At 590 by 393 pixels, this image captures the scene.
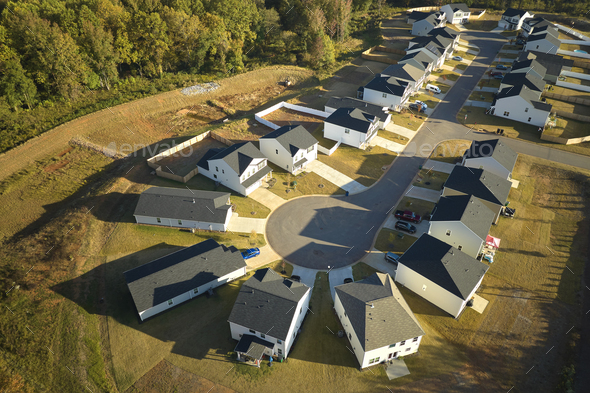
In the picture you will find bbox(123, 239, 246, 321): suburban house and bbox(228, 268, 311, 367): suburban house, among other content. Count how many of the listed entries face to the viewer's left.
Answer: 0

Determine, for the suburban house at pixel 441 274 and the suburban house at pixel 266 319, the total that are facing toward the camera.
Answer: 0

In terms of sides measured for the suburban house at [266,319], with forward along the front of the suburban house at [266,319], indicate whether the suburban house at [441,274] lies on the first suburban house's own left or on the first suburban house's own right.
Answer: on the first suburban house's own right

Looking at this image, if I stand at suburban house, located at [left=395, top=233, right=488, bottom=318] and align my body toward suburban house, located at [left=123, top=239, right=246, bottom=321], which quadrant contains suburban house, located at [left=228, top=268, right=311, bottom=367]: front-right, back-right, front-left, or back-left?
front-left

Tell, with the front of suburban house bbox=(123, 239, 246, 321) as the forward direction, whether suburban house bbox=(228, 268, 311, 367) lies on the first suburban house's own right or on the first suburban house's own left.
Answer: on the first suburban house's own right

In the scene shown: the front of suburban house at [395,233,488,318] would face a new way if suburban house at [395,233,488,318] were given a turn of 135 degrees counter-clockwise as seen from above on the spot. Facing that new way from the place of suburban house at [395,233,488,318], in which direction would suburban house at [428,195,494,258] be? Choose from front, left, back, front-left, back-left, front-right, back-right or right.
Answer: back

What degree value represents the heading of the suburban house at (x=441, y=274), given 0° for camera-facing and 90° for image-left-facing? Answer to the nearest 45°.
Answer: approximately 135°

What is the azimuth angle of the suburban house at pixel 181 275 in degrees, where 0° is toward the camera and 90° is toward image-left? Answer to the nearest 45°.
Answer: approximately 225°

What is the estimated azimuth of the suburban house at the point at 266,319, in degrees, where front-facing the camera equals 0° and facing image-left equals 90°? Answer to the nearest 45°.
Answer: approximately 180°

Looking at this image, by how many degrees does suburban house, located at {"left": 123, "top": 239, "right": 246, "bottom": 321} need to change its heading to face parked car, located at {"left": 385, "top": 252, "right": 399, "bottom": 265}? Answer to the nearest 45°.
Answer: approximately 45° to its right

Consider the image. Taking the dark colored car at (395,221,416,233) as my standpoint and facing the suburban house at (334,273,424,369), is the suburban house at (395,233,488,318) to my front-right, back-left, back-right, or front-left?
front-left

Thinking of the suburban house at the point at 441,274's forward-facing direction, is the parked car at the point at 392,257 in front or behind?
in front

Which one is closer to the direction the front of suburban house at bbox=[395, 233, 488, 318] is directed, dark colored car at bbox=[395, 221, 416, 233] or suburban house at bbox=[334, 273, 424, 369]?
the dark colored car

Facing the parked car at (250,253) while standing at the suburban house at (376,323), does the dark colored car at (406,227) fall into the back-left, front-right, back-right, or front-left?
front-right

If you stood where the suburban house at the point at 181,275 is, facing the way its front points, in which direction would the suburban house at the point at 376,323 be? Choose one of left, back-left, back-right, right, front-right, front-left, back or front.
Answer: right

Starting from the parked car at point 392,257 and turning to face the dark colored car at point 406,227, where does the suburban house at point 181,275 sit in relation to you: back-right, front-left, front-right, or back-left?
back-left

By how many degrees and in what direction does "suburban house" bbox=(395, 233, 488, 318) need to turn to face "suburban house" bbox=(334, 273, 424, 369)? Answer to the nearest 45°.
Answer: approximately 90° to its left
